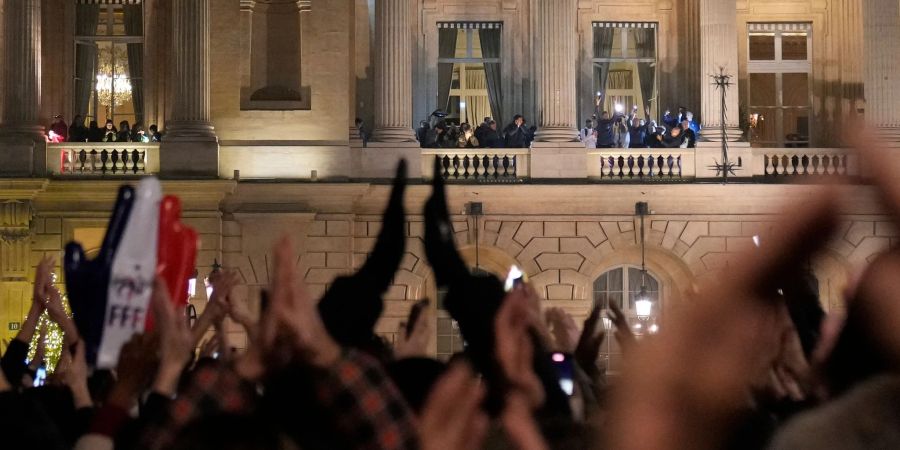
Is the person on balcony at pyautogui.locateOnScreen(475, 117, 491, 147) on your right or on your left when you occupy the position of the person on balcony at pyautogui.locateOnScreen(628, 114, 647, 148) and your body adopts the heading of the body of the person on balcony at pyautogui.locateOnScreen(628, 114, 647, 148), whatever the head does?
on your right

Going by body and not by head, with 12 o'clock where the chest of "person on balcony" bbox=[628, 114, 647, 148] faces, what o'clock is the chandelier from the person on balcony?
The chandelier is roughly at 3 o'clock from the person on balcony.

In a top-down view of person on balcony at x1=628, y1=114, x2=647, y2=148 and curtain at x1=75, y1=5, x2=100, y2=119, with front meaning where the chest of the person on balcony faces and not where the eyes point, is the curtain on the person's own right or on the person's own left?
on the person's own right

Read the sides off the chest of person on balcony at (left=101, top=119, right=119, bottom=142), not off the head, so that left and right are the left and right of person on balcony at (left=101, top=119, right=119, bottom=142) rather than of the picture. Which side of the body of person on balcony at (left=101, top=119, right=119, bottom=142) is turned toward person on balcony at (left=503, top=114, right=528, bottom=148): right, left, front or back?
left

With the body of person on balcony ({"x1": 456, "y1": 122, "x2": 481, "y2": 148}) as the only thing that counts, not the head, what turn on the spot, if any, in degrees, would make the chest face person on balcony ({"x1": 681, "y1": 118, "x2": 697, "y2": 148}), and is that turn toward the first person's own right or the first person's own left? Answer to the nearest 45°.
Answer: approximately 90° to the first person's own left

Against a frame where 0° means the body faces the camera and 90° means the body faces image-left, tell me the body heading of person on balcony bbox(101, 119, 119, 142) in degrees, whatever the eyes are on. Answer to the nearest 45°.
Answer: approximately 0°

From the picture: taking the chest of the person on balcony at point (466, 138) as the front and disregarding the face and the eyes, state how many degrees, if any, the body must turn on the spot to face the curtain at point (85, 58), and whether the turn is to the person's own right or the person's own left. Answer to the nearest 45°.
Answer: approximately 90° to the person's own right
